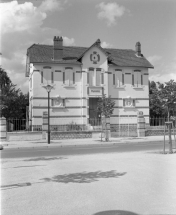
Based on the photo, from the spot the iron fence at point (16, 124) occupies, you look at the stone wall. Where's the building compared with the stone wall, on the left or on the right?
left

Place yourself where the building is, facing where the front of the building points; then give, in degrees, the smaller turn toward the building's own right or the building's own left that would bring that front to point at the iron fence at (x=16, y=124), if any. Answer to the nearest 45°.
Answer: approximately 45° to the building's own right

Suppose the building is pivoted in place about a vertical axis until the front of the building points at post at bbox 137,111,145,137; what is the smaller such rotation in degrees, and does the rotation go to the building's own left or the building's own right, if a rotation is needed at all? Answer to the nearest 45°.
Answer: approximately 45° to the building's own left

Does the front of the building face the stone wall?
yes

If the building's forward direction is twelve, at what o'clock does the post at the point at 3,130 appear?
The post is roughly at 1 o'clock from the building.

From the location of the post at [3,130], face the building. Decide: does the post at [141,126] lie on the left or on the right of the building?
right

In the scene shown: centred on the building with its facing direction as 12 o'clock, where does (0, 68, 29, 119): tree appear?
The tree is roughly at 4 o'clock from the building.

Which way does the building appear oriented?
toward the camera

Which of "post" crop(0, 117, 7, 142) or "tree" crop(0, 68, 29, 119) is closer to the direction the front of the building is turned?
the post
